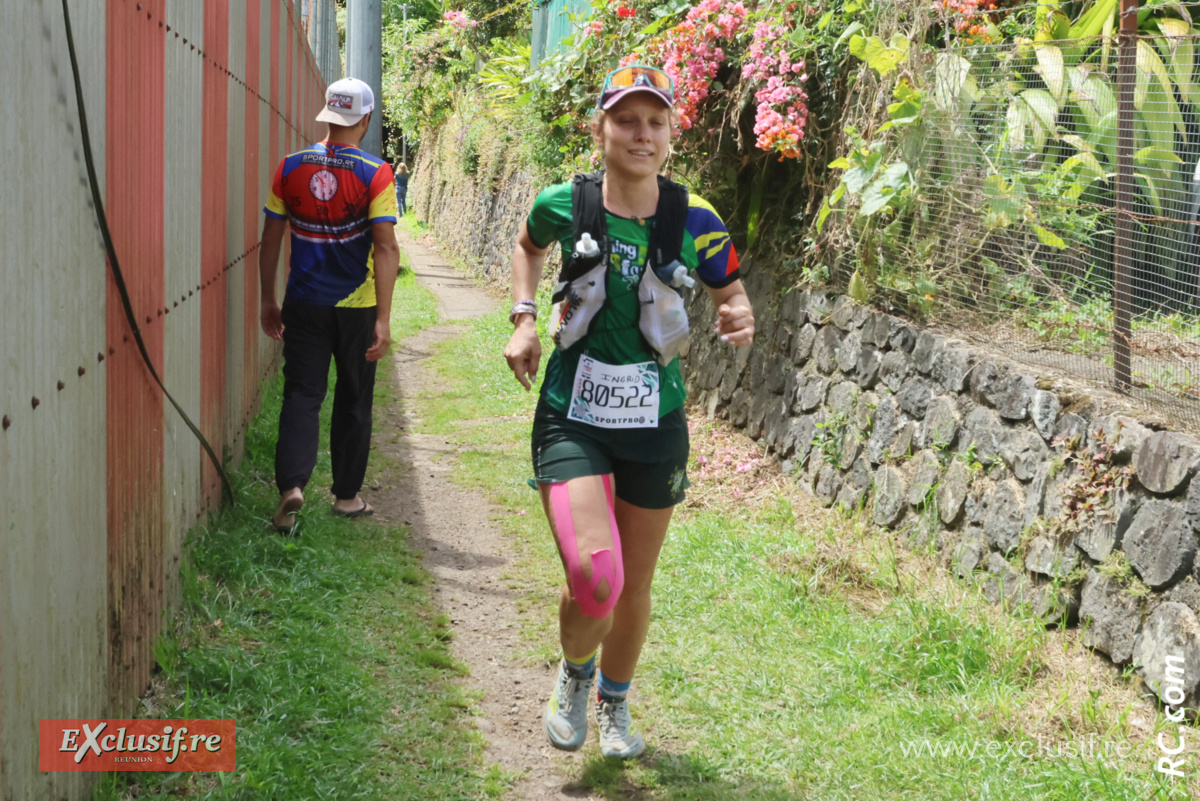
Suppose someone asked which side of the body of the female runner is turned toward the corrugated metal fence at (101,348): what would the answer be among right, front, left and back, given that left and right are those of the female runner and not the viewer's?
right

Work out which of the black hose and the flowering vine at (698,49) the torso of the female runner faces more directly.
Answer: the black hose

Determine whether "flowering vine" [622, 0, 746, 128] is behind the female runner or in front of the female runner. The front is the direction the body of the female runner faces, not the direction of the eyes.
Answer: behind

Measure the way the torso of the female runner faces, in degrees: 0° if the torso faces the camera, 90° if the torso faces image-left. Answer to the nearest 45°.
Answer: approximately 0°

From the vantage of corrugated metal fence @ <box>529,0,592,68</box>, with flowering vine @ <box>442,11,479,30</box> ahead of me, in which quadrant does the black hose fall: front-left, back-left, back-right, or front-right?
back-left

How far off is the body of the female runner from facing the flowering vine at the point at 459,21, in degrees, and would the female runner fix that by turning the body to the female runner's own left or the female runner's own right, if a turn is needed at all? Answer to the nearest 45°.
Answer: approximately 180°

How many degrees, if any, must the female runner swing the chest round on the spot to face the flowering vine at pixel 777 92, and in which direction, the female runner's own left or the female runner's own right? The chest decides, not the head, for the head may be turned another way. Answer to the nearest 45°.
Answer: approximately 180°

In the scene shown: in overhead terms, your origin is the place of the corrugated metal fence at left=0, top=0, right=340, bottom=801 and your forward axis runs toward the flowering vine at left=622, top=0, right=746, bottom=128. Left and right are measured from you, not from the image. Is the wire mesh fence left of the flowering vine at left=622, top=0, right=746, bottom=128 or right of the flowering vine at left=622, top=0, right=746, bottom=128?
right

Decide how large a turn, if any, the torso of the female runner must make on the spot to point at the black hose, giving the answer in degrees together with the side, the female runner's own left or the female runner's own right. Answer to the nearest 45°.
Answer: approximately 90° to the female runner's own right

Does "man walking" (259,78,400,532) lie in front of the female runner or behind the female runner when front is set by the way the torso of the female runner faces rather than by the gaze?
behind

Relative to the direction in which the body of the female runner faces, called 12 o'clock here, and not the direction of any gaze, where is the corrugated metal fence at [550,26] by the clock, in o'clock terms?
The corrugated metal fence is roughly at 6 o'clock from the female runner.
